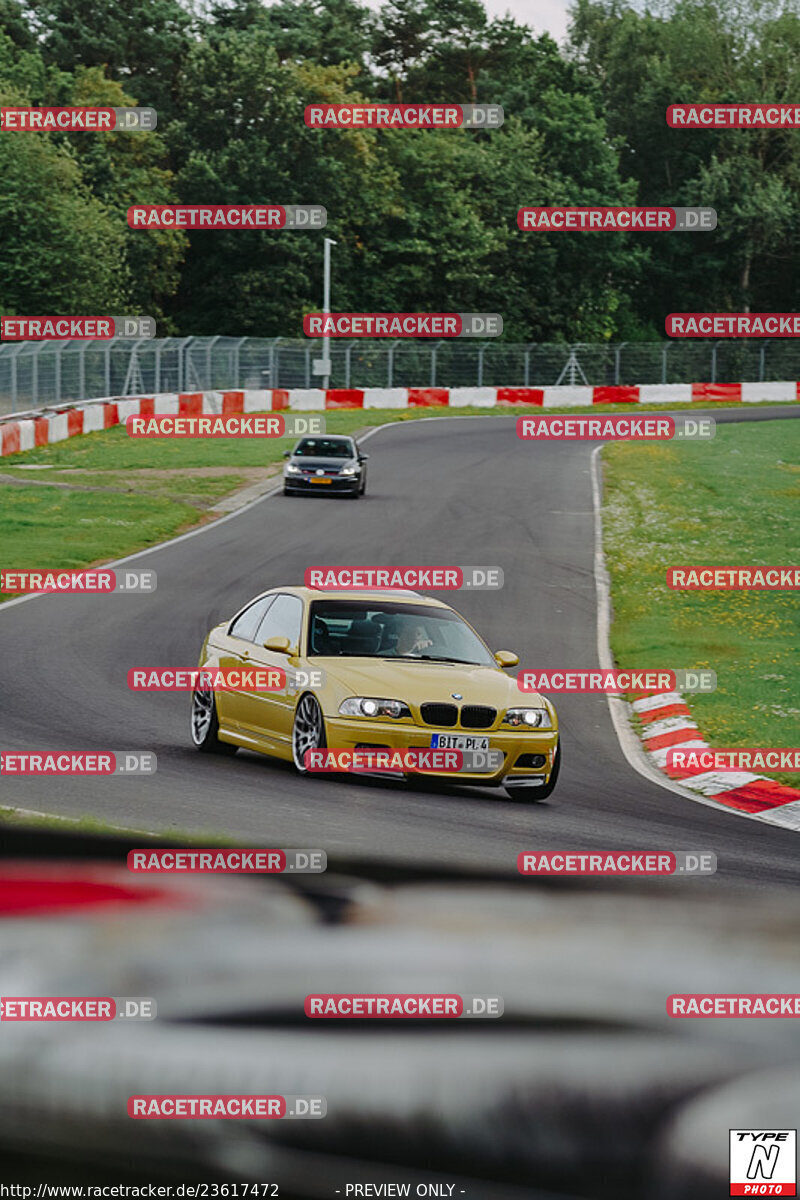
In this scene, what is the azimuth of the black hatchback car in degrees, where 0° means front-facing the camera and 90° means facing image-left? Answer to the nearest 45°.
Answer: approximately 0°

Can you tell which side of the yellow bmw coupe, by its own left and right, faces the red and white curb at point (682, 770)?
left

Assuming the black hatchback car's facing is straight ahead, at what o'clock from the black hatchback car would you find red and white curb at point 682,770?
The red and white curb is roughly at 12 o'clock from the black hatchback car.

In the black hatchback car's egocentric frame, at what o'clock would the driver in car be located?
The driver in car is roughly at 12 o'clock from the black hatchback car.
